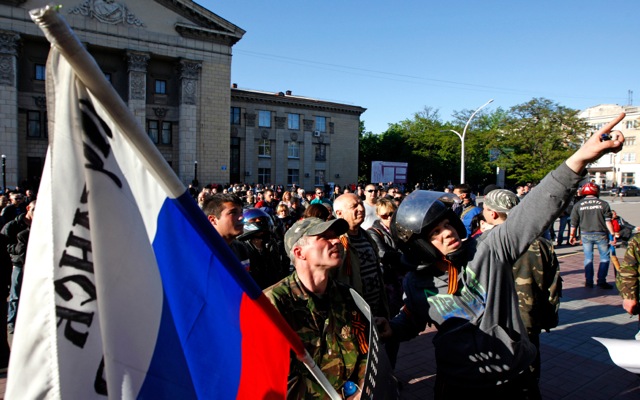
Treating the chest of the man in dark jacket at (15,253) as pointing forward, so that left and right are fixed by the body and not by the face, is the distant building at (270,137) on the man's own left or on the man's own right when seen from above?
on the man's own left

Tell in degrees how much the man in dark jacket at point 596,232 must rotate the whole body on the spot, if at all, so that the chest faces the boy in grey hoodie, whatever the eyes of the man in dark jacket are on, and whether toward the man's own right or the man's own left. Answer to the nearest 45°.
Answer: approximately 180°

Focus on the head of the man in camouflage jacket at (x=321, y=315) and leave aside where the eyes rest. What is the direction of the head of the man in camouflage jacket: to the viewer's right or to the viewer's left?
to the viewer's right

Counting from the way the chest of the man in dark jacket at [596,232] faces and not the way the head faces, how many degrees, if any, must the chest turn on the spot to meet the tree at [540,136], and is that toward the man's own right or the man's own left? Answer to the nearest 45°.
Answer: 0° — they already face it

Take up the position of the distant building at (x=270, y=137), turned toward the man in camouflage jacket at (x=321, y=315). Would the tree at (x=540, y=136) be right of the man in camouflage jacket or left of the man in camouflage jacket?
left

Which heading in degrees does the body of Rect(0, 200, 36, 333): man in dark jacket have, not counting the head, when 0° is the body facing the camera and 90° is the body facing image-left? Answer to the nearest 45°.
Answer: approximately 270°

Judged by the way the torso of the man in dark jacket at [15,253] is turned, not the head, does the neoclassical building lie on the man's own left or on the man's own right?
on the man's own left
